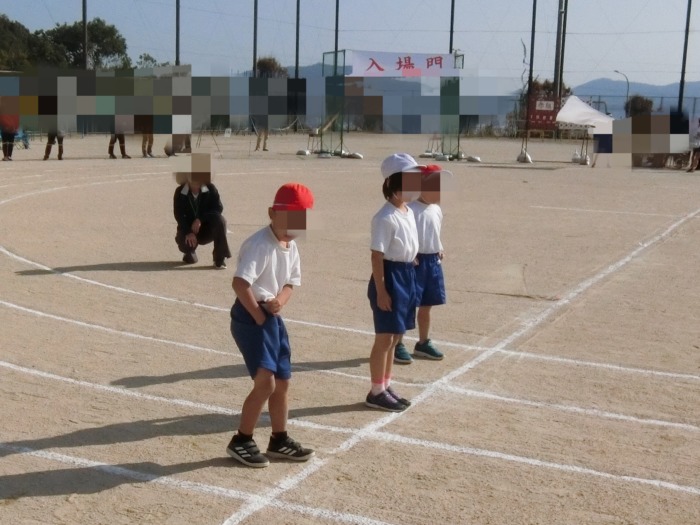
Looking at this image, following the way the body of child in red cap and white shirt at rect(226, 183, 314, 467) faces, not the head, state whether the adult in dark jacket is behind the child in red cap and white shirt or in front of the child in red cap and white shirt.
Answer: behind

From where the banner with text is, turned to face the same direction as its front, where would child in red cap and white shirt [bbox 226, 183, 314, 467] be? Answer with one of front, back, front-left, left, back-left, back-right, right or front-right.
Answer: front

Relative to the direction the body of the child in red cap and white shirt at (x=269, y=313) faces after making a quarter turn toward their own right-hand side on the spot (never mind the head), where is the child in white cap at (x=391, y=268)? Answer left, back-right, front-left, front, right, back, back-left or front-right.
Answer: back

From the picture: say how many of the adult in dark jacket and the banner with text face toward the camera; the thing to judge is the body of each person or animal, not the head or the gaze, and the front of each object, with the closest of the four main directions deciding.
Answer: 2

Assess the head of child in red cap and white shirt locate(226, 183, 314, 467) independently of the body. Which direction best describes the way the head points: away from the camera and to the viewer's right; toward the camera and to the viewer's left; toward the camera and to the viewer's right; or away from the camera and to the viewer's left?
toward the camera and to the viewer's right

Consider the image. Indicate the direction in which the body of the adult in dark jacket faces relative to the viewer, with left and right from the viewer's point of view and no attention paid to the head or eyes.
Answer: facing the viewer

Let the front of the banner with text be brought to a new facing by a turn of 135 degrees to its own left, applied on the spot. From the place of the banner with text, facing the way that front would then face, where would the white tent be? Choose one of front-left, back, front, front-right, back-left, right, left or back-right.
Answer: front-right

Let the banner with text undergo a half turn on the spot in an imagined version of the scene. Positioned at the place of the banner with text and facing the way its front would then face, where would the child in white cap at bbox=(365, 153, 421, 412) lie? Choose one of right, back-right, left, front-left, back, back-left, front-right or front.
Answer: back

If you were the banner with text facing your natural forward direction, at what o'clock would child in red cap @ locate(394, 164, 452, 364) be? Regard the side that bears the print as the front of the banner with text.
The child in red cap is roughly at 12 o'clock from the banner with text.

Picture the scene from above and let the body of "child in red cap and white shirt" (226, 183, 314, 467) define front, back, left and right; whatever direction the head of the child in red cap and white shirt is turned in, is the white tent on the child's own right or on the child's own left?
on the child's own left

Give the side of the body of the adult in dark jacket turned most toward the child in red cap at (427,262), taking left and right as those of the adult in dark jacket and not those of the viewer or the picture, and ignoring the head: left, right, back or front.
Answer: front

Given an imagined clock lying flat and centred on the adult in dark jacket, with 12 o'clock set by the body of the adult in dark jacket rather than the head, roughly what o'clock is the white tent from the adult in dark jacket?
The white tent is roughly at 7 o'clock from the adult in dark jacket.

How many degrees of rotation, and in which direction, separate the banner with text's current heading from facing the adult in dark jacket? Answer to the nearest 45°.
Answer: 0° — it already faces them

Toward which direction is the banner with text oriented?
toward the camera
